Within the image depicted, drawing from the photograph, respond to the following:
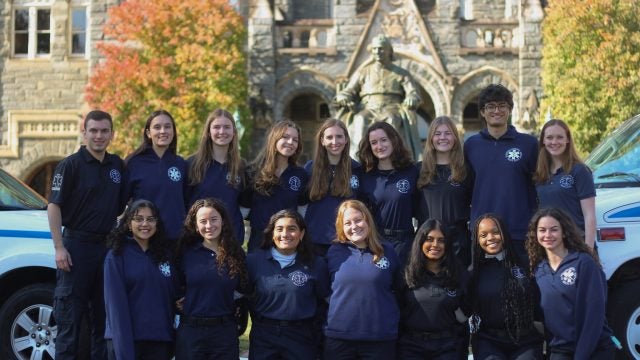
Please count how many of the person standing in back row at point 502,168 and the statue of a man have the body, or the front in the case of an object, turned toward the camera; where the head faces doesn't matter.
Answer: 2

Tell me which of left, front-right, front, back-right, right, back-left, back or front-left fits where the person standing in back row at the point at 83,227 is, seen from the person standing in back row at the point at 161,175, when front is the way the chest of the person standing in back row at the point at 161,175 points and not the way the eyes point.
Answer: right

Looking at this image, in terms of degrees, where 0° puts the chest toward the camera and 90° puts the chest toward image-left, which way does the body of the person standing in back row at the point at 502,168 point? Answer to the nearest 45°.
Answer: approximately 0°

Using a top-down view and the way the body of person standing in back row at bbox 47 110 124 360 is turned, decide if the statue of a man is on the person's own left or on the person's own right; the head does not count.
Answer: on the person's own left

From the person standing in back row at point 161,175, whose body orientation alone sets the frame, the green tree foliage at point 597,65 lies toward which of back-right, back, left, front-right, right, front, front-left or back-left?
back-left

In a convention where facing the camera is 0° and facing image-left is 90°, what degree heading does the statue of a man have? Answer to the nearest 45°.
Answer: approximately 0°

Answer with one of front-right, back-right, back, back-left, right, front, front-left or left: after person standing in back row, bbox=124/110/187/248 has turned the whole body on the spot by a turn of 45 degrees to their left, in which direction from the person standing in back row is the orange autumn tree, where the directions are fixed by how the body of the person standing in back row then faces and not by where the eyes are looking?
back-left
